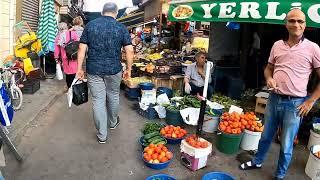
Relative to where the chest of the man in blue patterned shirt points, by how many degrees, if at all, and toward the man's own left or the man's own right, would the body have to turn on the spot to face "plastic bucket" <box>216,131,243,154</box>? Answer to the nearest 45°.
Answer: approximately 90° to the man's own right

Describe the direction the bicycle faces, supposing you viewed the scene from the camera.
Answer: facing the viewer and to the right of the viewer

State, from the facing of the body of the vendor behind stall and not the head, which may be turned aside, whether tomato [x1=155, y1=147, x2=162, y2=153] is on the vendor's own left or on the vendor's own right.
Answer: on the vendor's own right

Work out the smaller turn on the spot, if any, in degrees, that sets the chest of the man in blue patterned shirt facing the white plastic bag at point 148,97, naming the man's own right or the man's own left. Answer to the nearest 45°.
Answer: approximately 45° to the man's own right

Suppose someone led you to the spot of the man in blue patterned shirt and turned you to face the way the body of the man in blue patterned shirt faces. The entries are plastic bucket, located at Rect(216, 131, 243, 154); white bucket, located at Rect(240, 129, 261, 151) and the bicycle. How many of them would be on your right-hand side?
2

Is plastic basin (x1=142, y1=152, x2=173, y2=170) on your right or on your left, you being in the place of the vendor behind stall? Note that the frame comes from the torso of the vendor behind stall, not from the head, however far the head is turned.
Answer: on your right

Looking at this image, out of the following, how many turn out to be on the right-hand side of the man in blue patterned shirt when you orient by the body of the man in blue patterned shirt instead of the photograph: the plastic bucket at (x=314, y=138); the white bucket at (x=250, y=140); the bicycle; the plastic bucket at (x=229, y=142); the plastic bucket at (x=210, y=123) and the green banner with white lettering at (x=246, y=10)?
5

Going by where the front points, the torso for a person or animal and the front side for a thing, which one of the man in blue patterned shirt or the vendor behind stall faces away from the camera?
the man in blue patterned shirt

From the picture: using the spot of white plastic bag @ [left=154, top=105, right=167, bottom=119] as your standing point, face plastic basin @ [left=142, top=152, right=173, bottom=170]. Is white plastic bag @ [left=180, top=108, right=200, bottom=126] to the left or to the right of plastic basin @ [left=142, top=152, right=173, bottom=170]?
left

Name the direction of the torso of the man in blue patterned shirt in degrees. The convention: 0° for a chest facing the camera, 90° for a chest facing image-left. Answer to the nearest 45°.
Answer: approximately 180°

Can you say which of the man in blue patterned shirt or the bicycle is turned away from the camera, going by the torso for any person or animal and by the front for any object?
the man in blue patterned shirt

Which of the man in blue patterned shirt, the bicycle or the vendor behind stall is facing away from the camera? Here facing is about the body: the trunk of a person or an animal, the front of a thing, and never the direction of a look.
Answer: the man in blue patterned shirt

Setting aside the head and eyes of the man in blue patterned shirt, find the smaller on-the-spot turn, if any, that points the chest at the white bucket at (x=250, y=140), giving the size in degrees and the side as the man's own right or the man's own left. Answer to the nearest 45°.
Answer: approximately 90° to the man's own right
